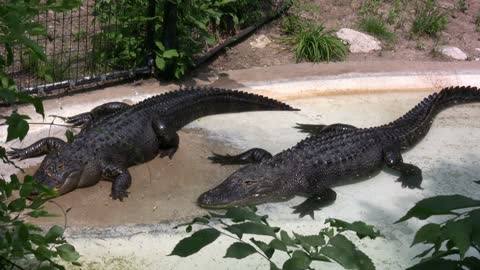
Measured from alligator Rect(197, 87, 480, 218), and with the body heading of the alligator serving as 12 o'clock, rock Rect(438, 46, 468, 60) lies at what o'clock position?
The rock is roughly at 5 o'clock from the alligator.

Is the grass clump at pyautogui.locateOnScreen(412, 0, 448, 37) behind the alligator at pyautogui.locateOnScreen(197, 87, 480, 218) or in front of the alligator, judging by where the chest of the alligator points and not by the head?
behind

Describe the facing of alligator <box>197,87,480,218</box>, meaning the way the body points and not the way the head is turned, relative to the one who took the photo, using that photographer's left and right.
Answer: facing the viewer and to the left of the viewer

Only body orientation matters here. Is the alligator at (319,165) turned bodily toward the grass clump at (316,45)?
no

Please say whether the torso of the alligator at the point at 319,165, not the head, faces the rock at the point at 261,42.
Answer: no

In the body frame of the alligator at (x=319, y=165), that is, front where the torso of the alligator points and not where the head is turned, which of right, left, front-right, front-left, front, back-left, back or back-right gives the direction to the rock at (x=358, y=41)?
back-right

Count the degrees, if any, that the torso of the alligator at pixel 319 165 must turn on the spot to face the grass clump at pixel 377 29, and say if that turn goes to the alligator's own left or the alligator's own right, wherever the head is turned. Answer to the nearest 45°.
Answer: approximately 135° to the alligator's own right

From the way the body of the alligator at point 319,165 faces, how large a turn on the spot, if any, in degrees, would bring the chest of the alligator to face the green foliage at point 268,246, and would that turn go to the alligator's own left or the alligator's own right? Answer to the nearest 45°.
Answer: approximately 45° to the alligator's own left

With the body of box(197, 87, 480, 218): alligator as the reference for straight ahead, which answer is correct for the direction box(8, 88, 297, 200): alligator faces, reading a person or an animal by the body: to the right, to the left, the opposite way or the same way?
the same way

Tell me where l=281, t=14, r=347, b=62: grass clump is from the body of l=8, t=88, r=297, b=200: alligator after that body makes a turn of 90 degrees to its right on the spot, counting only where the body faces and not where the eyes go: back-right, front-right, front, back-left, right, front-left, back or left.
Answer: right

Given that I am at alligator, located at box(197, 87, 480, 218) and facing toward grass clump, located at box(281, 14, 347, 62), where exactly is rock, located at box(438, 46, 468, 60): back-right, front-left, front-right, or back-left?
front-right

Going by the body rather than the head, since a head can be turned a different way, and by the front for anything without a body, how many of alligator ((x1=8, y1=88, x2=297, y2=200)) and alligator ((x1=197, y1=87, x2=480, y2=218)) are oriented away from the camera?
0

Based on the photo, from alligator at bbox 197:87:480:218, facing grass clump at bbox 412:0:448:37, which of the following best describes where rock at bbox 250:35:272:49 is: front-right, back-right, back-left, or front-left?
front-left

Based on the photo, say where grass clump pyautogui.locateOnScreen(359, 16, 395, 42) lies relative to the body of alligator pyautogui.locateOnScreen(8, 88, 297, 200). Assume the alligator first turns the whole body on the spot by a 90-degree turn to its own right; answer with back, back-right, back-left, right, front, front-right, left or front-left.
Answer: right

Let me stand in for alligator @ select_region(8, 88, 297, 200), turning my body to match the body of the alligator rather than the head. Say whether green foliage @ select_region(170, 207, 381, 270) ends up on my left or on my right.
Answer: on my left

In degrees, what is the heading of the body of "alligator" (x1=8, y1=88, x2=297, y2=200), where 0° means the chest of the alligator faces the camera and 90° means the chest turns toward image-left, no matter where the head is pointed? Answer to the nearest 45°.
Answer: approximately 45°

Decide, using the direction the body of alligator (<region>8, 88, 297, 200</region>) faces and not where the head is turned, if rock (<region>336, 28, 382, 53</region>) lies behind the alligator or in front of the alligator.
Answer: behind
